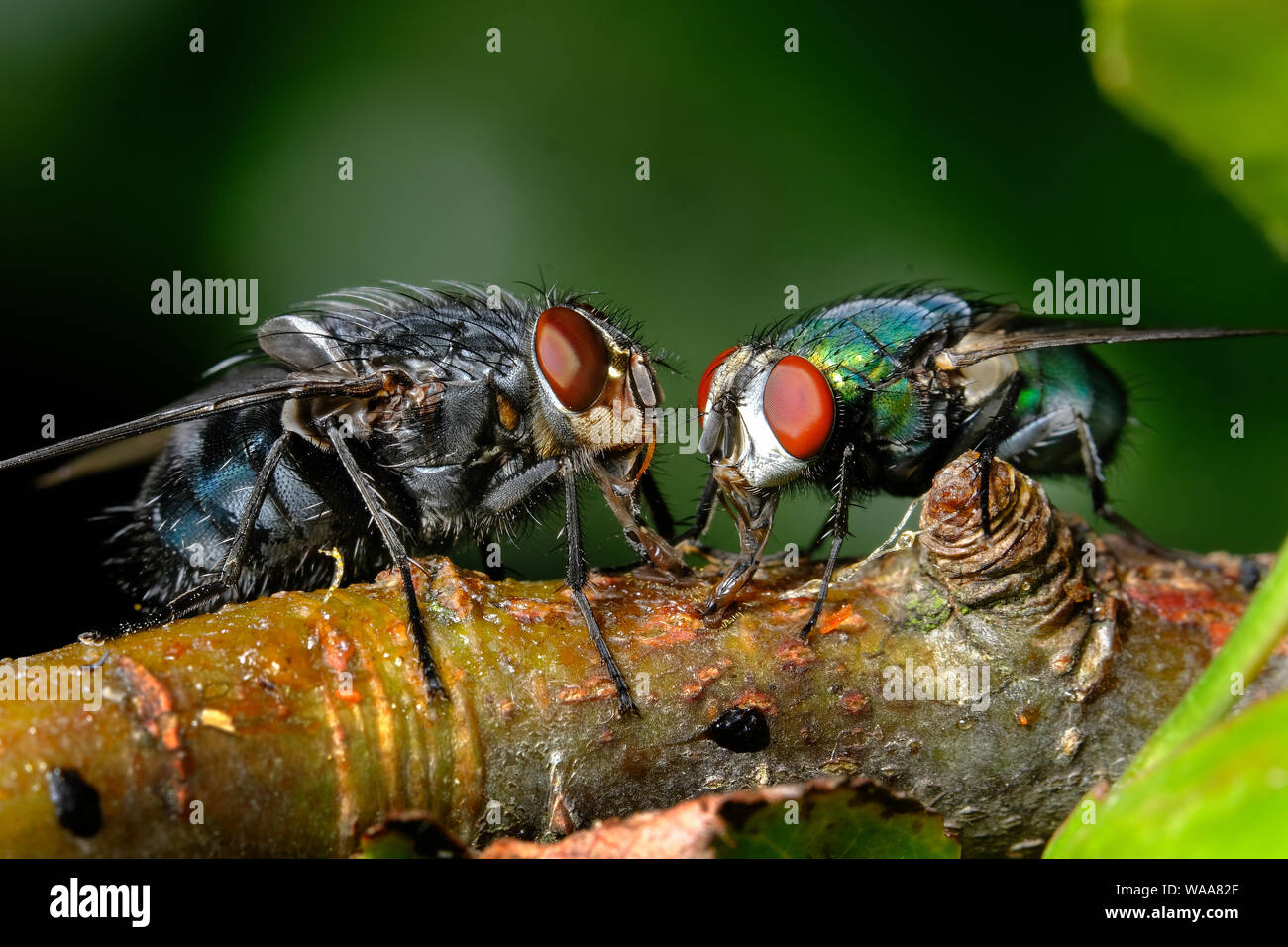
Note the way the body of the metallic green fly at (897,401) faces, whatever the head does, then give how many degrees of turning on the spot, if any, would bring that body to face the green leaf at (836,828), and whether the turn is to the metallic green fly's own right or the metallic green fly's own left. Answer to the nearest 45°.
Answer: approximately 45° to the metallic green fly's own left

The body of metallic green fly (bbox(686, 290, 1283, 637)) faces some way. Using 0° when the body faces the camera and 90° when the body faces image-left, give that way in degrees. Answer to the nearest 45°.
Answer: approximately 45°

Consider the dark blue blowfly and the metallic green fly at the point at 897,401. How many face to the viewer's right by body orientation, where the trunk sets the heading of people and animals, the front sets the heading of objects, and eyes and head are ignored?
1

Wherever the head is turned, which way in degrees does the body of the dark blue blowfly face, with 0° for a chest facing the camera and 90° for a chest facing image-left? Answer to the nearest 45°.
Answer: approximately 270°

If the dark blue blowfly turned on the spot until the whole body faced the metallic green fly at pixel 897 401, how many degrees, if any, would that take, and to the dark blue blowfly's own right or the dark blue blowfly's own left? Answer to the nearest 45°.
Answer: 0° — it already faces it

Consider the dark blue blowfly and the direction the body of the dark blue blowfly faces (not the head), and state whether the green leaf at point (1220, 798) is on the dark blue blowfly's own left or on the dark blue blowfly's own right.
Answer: on the dark blue blowfly's own right

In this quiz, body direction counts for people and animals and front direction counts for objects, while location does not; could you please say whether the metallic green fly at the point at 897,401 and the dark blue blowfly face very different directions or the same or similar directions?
very different directions
